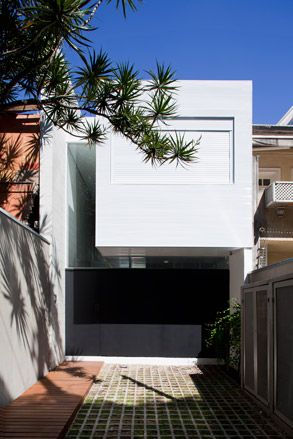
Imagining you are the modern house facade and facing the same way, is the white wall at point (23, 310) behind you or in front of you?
in front

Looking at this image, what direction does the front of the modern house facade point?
toward the camera

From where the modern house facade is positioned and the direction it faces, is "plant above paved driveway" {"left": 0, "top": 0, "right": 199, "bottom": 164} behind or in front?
in front
